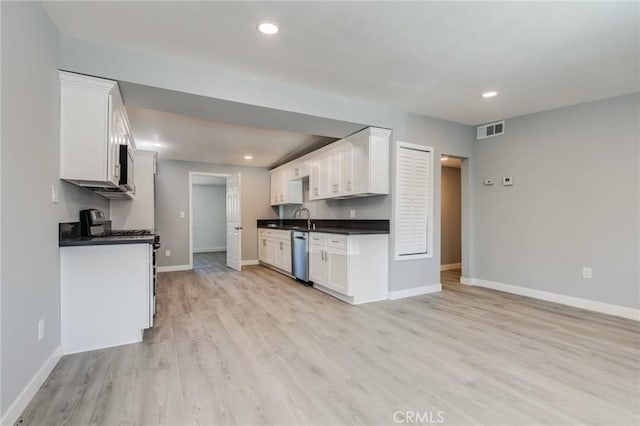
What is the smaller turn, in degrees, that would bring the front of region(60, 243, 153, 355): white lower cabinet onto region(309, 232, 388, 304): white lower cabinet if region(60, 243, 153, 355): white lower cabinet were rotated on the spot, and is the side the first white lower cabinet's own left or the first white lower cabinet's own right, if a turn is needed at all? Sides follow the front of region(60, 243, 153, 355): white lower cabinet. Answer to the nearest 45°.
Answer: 0° — it already faces it

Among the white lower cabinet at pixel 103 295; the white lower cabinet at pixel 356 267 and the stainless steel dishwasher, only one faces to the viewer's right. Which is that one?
the white lower cabinet at pixel 103 295

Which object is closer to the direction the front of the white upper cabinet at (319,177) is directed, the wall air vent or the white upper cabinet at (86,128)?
the white upper cabinet

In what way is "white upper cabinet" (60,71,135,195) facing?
to the viewer's right

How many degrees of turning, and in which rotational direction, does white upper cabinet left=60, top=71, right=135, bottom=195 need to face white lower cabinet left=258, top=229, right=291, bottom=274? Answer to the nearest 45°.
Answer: approximately 45° to its left

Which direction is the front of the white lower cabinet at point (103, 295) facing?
to the viewer's right

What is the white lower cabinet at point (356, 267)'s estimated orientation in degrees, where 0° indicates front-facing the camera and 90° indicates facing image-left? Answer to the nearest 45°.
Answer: approximately 45°
